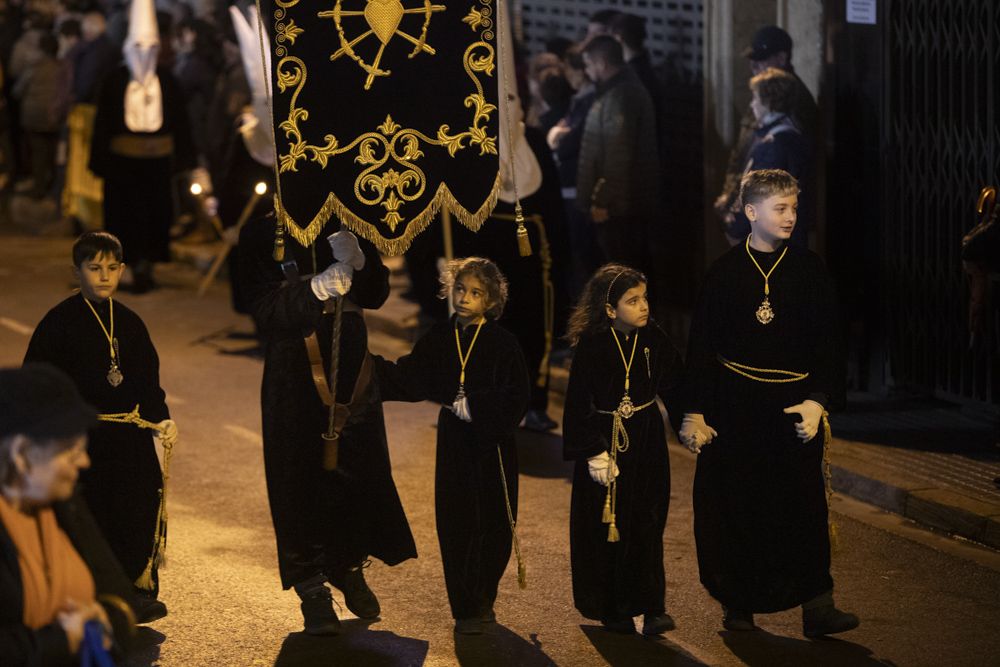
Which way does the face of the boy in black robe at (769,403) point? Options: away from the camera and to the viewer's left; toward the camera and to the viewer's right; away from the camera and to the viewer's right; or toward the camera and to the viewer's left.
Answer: toward the camera and to the viewer's right

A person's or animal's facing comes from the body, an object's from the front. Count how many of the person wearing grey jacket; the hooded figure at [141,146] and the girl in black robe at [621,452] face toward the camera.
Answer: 2

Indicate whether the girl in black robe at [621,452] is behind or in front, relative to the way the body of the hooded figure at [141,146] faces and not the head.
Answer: in front

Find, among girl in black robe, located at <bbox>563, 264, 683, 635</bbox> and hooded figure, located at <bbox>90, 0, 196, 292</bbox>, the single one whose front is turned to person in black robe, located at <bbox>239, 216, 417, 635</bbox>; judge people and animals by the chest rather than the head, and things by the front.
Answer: the hooded figure

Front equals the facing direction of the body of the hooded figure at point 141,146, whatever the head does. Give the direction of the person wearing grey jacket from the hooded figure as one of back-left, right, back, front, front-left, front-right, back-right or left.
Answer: front-left

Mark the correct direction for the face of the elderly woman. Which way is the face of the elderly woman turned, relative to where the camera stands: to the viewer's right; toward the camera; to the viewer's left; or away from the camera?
to the viewer's right

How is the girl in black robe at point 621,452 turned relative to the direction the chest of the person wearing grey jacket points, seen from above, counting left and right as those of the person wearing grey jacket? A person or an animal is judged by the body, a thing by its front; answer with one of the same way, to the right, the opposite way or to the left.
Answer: to the left

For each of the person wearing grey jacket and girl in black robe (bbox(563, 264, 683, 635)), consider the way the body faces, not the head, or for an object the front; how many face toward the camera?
1

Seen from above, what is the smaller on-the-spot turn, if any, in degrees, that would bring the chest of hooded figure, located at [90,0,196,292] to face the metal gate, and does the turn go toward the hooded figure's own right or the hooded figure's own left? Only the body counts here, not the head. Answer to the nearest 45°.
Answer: approximately 45° to the hooded figure's own left

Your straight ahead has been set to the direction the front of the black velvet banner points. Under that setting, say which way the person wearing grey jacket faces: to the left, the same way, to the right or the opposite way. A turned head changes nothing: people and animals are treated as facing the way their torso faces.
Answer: to the right

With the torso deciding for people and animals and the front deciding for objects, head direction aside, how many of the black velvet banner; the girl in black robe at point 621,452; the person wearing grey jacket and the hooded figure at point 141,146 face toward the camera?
3

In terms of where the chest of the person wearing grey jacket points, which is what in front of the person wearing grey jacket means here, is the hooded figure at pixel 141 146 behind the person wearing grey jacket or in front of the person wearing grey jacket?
in front

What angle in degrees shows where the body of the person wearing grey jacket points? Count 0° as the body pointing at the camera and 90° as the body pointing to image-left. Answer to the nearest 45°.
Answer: approximately 90°

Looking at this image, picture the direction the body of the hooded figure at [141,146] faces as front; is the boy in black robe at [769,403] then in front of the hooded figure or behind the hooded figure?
in front
